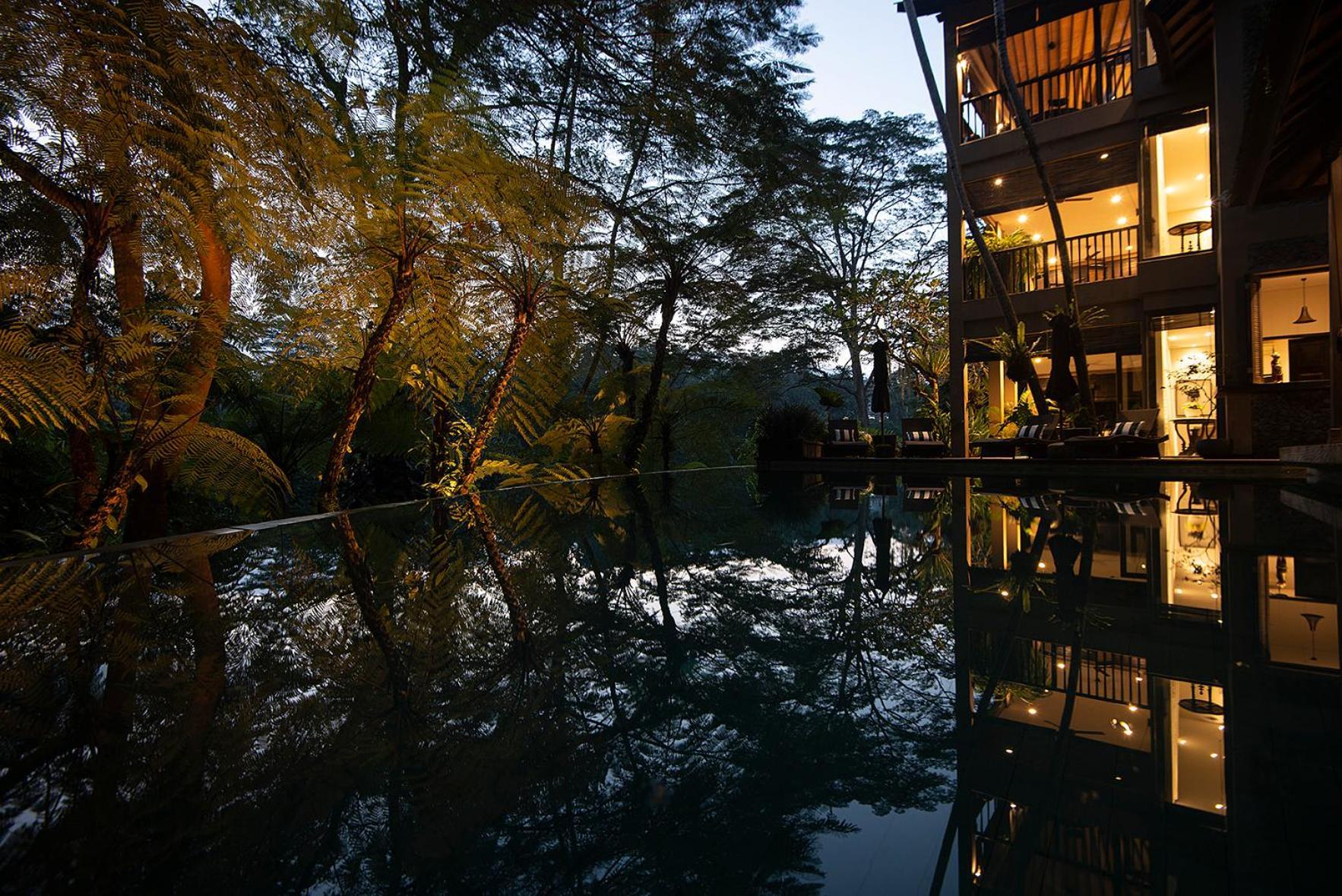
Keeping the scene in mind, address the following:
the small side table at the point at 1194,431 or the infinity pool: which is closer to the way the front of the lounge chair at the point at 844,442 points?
the infinity pool

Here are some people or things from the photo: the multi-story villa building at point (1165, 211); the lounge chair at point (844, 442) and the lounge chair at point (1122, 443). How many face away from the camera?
0

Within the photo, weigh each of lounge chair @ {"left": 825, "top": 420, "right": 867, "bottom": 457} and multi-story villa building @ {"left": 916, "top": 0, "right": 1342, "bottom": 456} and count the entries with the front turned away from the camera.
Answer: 0

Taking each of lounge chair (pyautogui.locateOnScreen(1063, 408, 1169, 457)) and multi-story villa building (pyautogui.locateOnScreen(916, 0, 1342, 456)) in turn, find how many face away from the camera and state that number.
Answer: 0

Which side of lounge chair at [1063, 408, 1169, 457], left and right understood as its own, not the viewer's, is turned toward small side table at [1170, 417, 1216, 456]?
back

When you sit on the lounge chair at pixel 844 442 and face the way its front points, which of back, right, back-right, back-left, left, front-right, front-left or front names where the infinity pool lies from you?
front

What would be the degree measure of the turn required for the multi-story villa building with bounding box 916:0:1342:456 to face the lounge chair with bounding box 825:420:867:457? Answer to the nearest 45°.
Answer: approximately 45° to its right

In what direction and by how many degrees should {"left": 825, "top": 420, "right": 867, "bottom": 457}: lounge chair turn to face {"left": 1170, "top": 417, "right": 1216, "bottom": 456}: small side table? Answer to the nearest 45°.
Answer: approximately 90° to its left

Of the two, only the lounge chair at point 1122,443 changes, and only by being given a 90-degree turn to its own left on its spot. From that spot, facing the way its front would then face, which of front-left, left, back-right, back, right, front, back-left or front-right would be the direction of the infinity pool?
front-right

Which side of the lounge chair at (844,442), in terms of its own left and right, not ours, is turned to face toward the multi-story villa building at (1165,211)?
left

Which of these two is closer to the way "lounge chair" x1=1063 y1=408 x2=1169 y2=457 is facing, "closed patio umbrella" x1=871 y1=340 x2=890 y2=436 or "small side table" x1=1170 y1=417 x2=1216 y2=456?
the closed patio umbrella

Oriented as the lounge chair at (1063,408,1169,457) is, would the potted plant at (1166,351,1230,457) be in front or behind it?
behind

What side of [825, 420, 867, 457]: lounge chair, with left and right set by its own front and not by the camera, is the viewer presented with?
front

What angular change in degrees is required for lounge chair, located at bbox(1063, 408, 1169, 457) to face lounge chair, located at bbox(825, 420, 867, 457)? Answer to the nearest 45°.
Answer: approximately 45° to its right
